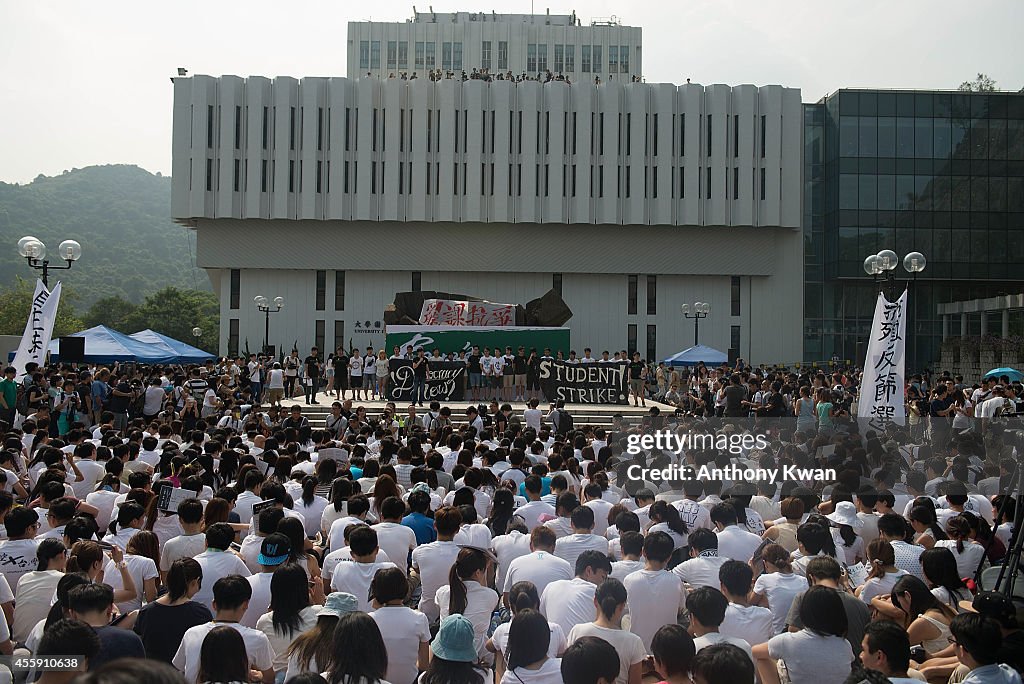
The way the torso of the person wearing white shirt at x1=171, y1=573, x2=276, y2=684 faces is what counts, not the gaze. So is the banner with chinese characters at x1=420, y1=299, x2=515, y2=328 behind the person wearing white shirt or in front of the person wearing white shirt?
in front

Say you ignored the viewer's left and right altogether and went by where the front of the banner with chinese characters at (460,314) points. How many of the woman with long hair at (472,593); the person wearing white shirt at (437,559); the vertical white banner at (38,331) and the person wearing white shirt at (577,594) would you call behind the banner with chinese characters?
0

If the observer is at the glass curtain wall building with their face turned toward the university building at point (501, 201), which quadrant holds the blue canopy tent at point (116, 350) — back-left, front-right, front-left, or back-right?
front-left

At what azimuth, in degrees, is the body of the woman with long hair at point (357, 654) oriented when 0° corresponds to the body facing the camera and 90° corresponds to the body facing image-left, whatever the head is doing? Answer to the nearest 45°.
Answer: approximately 180°

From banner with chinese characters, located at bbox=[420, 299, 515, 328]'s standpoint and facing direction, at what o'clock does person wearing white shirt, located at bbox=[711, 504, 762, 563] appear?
The person wearing white shirt is roughly at 12 o'clock from the banner with chinese characters.

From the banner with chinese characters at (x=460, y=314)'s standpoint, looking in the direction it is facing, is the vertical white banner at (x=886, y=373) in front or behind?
in front

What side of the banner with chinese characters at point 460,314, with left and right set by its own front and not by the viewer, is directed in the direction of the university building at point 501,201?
back

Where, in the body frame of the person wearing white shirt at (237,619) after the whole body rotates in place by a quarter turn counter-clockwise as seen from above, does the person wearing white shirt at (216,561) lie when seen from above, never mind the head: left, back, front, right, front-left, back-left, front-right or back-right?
right

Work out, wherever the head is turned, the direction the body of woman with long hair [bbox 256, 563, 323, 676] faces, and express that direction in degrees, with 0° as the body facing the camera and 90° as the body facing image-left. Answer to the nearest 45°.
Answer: approximately 180°

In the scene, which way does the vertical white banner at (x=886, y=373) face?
toward the camera

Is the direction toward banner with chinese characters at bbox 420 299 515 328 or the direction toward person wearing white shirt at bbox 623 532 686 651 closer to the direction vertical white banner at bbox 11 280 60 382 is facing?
the person wearing white shirt

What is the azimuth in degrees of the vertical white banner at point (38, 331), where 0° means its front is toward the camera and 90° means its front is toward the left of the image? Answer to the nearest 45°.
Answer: approximately 0°

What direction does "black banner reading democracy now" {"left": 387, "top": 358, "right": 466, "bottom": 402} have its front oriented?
toward the camera

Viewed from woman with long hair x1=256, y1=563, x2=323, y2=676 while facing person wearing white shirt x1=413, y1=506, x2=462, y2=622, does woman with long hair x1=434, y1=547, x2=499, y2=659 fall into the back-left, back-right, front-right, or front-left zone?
front-right

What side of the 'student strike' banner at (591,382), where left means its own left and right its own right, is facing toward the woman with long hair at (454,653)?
front

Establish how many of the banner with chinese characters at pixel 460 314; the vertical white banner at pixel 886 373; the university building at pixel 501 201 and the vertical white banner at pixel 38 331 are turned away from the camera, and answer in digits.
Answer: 0

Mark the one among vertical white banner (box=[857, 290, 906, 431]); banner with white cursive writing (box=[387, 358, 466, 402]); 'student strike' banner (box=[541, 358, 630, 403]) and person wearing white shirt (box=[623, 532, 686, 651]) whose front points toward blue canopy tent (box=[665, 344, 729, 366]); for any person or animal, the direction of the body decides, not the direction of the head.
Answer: the person wearing white shirt

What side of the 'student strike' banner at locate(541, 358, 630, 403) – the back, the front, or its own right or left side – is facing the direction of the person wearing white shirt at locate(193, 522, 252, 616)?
front

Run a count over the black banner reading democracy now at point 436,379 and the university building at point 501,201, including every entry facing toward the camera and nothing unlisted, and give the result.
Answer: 2

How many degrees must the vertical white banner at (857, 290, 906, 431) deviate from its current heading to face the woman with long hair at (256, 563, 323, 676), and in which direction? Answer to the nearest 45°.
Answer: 0° — it already faces them

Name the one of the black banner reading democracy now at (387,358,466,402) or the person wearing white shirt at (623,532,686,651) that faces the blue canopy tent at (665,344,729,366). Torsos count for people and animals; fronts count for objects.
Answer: the person wearing white shirt
